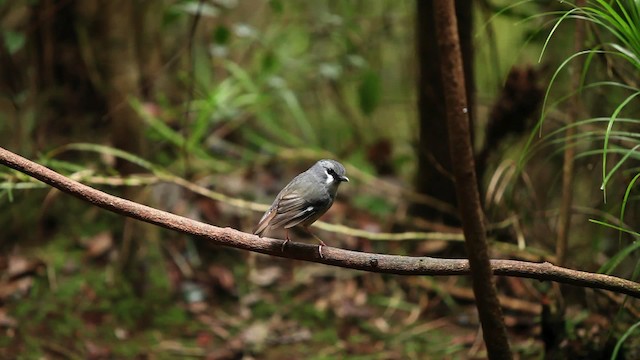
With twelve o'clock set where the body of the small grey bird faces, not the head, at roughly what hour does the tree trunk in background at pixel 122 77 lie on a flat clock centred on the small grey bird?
The tree trunk in background is roughly at 8 o'clock from the small grey bird.

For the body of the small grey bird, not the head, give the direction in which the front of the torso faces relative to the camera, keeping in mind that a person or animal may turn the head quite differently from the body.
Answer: to the viewer's right

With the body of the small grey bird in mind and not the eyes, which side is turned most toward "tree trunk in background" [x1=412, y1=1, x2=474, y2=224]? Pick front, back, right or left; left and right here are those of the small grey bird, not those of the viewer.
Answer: left

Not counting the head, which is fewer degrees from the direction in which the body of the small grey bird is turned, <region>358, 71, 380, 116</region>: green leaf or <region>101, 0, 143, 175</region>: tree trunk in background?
the green leaf

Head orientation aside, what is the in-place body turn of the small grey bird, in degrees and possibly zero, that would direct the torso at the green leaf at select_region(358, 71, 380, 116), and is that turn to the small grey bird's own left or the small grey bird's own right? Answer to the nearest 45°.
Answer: approximately 90° to the small grey bird's own left
